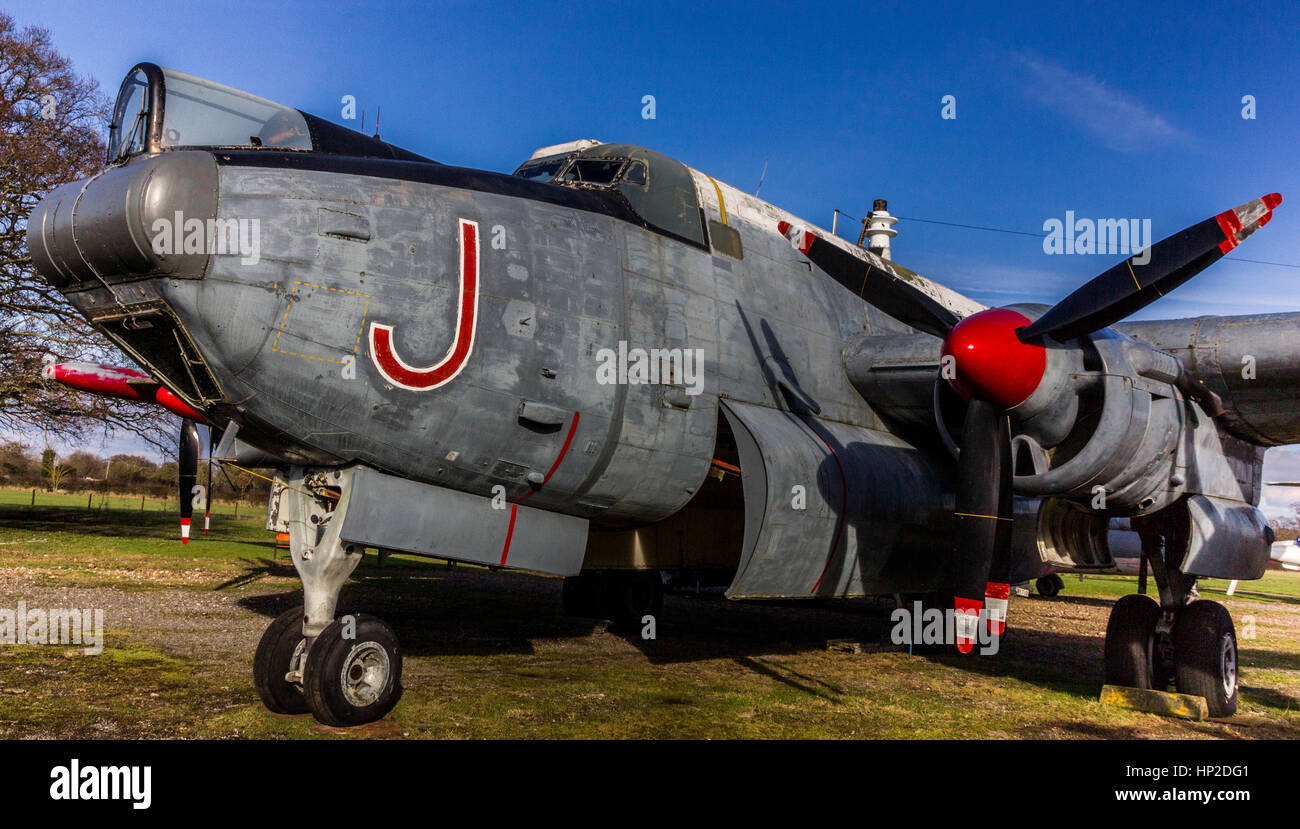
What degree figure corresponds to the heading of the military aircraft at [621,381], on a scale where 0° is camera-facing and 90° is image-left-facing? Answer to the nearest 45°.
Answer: approximately 45°
